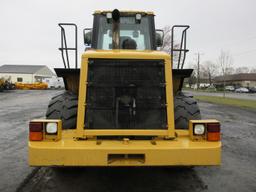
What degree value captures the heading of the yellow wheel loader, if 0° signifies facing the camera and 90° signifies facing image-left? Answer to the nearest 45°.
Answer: approximately 180°
